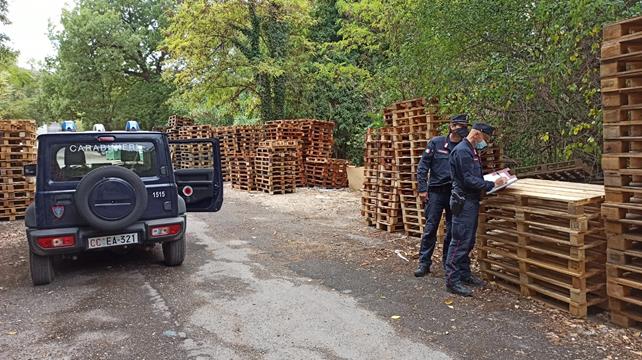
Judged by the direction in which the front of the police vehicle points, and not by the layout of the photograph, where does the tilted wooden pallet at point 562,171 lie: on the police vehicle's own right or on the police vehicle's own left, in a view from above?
on the police vehicle's own right

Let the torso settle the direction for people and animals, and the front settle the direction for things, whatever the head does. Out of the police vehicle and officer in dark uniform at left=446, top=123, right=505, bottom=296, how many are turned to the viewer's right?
1

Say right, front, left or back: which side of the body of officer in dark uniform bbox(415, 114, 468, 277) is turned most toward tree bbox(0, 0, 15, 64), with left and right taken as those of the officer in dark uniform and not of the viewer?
back

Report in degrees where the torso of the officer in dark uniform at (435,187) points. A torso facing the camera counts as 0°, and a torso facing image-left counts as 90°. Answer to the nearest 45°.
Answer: approximately 315°

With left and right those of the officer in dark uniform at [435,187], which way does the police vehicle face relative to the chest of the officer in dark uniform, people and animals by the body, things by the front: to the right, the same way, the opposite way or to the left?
the opposite way

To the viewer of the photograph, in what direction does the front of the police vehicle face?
facing away from the viewer

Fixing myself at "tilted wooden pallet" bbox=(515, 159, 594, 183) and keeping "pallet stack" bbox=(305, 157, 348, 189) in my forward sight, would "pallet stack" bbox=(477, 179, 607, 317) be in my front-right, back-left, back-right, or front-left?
back-left

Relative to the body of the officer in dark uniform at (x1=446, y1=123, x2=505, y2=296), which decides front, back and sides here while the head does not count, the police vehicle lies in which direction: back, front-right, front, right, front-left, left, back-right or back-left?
back

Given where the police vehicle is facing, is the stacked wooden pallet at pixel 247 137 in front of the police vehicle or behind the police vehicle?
in front

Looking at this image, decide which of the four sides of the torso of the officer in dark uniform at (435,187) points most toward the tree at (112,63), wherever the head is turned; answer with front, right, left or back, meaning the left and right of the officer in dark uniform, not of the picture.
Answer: back

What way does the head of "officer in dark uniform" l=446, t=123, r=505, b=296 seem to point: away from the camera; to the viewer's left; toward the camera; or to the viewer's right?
to the viewer's right

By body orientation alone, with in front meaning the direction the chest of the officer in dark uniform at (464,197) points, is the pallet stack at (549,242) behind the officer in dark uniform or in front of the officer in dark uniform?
in front

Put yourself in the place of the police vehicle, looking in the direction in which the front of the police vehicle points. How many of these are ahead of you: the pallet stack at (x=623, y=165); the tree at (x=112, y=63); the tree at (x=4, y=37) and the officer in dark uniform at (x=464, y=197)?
2

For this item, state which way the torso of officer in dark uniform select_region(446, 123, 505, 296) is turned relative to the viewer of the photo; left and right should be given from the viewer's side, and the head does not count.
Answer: facing to the right of the viewer

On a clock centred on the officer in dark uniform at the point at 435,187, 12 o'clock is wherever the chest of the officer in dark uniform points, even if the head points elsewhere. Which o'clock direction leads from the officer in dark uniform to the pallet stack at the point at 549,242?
The pallet stack is roughly at 12 o'clock from the officer in dark uniform.
